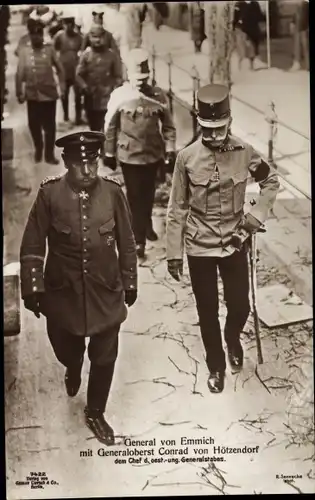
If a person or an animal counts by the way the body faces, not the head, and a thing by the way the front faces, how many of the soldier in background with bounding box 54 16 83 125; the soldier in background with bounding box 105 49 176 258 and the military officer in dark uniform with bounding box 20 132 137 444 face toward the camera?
3

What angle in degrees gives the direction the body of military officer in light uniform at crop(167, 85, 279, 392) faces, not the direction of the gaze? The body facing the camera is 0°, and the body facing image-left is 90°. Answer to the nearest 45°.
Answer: approximately 0°

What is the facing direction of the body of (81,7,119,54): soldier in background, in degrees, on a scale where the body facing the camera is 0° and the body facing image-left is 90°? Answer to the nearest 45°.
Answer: approximately 0°
